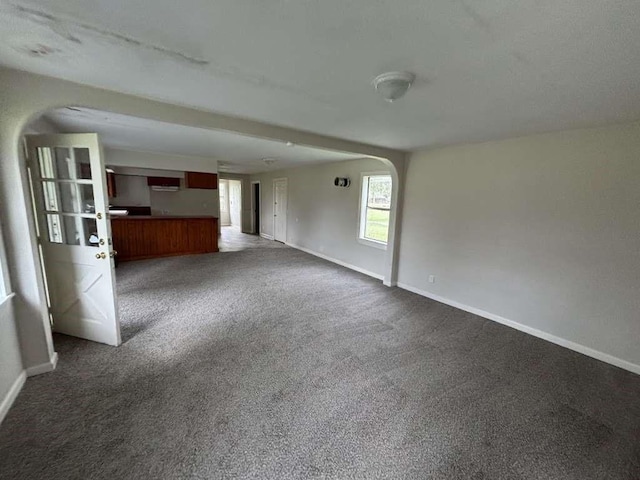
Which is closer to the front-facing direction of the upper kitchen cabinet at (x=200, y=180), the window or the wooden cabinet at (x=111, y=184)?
the window

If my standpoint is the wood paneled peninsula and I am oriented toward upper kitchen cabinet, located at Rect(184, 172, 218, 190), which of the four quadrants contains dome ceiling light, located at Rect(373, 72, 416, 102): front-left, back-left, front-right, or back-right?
back-right

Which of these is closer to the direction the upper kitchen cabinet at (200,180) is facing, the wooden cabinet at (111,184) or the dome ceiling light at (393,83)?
the dome ceiling light

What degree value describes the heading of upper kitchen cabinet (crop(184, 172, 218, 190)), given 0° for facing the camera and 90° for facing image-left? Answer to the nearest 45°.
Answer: approximately 0°

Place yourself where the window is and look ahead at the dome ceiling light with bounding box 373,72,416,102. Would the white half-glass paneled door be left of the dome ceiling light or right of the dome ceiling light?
right
